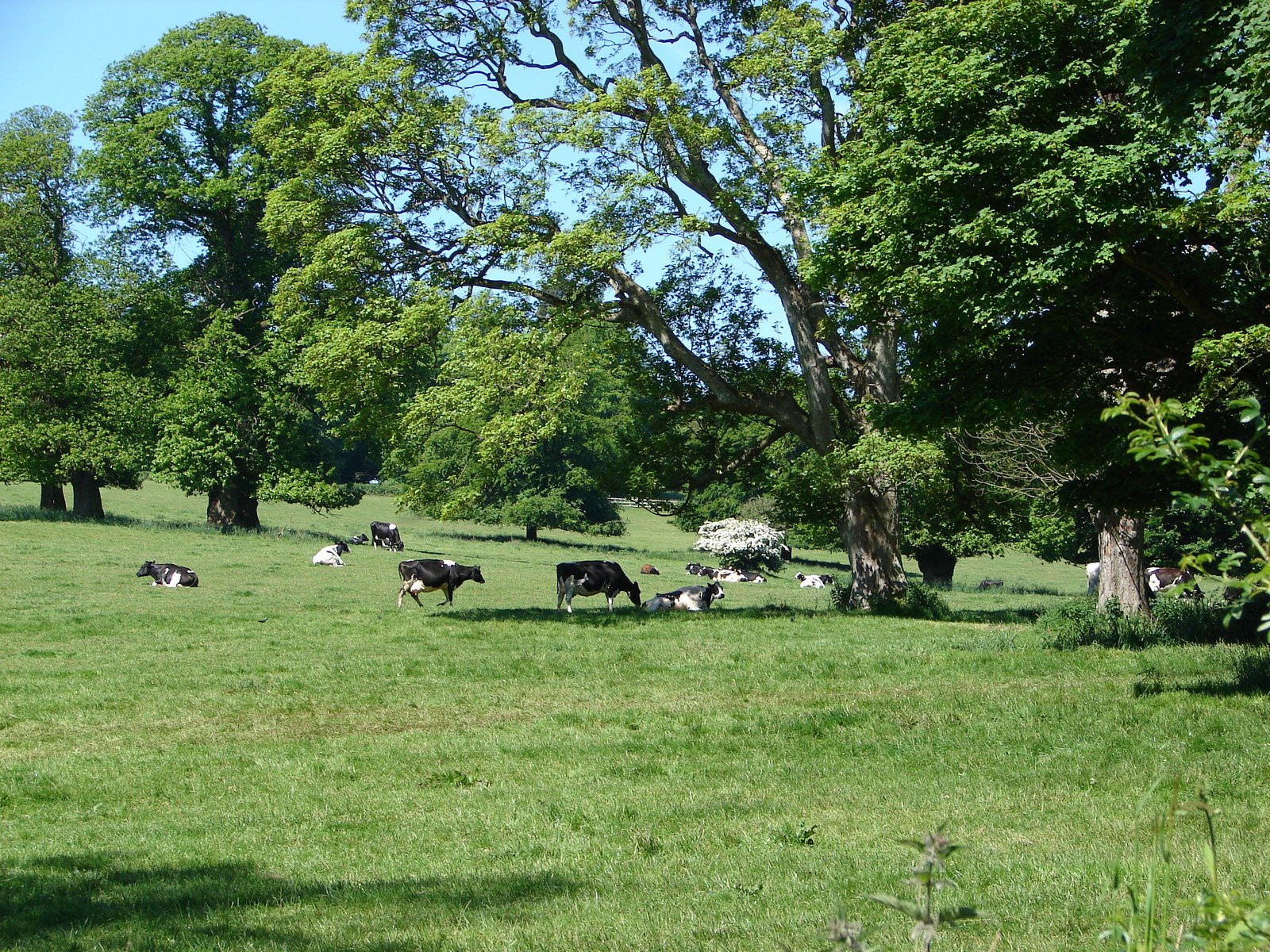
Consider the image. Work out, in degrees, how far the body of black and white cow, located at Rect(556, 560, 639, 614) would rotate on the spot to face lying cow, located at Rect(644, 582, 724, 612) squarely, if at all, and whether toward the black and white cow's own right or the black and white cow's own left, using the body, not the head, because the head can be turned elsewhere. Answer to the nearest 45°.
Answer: approximately 45° to the black and white cow's own left

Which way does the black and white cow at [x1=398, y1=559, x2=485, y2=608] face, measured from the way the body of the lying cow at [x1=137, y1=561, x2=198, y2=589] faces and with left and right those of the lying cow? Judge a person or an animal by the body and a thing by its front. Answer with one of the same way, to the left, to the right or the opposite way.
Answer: the opposite way

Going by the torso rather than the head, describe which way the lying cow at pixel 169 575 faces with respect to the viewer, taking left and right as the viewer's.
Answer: facing to the left of the viewer

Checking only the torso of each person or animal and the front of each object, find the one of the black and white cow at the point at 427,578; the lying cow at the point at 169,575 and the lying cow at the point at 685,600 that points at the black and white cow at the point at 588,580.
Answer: the black and white cow at the point at 427,578

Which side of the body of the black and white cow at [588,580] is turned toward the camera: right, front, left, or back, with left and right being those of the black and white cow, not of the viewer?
right

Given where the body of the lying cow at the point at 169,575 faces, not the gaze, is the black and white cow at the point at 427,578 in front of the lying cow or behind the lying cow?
behind

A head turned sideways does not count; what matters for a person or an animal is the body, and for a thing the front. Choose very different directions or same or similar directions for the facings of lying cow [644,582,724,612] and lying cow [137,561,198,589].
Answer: very different directions

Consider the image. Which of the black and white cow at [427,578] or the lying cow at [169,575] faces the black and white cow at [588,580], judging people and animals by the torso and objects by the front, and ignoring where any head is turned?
the black and white cow at [427,578]

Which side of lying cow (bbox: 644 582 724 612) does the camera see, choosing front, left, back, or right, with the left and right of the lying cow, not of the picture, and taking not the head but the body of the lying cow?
right

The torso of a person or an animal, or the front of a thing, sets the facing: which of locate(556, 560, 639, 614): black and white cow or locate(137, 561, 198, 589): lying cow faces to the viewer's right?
the black and white cow

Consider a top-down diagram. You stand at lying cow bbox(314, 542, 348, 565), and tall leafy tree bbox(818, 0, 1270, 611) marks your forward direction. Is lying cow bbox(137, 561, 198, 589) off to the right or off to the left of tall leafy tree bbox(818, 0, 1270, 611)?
right

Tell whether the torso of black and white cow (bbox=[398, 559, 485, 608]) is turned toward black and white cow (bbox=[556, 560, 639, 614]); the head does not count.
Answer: yes

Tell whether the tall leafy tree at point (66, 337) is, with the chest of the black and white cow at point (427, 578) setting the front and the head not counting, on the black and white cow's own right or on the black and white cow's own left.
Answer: on the black and white cow's own left

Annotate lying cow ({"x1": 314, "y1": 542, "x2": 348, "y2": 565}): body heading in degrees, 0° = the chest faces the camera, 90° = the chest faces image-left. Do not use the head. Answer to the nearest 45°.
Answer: approximately 270°

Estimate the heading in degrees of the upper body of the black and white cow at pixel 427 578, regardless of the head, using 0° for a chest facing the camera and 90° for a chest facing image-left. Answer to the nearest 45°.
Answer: approximately 270°

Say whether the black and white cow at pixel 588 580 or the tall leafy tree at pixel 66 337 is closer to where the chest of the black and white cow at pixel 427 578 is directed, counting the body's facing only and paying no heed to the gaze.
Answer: the black and white cow
